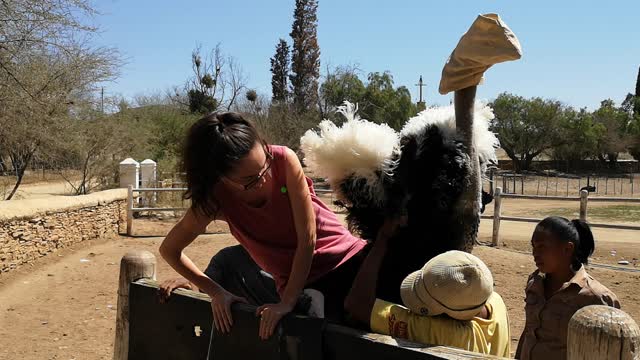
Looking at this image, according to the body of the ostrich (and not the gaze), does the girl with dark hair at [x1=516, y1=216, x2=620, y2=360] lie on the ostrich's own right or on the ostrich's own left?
on the ostrich's own left

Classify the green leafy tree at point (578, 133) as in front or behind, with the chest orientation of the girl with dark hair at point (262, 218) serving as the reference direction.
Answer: behind

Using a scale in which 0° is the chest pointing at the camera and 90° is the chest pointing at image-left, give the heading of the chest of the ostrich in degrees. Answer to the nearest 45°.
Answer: approximately 315°

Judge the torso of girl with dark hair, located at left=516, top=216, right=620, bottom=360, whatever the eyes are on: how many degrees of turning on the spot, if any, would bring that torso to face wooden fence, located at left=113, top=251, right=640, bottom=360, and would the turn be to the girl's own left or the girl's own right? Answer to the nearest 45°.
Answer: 0° — they already face it

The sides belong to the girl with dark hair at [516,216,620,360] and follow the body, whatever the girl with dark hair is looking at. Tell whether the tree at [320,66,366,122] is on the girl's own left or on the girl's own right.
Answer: on the girl's own right

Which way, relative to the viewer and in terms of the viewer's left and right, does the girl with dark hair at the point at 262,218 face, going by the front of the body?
facing the viewer and to the left of the viewer

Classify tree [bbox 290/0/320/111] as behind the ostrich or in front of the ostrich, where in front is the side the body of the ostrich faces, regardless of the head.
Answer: behind

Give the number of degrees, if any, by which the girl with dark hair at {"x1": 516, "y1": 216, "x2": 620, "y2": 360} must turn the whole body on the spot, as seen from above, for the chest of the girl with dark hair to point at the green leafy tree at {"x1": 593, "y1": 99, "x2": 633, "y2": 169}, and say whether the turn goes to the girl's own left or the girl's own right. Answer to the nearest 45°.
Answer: approximately 135° to the girl's own right

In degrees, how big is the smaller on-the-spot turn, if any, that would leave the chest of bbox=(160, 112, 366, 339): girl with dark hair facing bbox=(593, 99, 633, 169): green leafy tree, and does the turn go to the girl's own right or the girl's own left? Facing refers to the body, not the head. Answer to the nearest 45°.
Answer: approximately 180°

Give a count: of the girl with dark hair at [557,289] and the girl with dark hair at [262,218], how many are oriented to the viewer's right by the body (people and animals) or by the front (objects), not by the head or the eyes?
0

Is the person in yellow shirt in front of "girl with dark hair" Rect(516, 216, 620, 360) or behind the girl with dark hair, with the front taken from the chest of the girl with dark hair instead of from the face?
in front

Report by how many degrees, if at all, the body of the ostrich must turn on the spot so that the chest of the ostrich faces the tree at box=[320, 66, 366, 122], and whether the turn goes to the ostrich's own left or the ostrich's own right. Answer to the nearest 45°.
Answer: approximately 135° to the ostrich's own left
